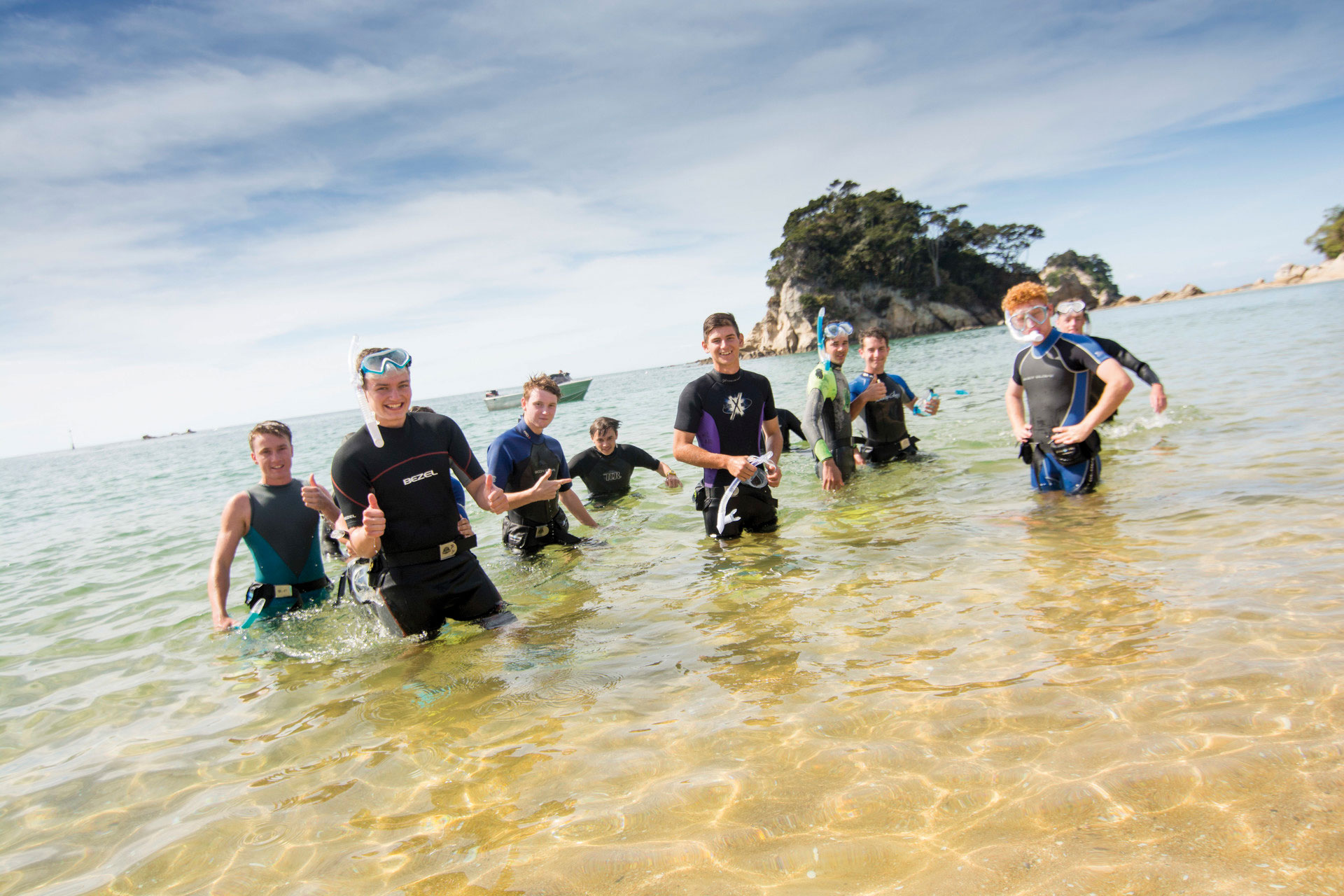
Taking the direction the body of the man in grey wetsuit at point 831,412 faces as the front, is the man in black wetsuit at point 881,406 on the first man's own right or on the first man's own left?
on the first man's own left

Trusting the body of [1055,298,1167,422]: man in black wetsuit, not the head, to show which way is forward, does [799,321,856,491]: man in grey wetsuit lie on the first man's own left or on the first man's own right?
on the first man's own right

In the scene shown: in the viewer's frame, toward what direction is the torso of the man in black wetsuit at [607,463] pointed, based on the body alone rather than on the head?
toward the camera

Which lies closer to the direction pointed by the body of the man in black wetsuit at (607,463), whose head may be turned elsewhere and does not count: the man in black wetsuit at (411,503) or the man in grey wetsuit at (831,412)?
the man in black wetsuit

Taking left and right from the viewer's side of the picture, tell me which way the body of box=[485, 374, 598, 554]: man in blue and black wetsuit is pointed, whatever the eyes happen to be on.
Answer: facing the viewer and to the right of the viewer

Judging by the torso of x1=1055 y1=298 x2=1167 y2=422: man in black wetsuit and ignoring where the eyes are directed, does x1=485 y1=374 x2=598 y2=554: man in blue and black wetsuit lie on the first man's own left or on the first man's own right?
on the first man's own right

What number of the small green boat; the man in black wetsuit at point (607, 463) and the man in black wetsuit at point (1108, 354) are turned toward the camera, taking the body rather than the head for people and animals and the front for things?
2

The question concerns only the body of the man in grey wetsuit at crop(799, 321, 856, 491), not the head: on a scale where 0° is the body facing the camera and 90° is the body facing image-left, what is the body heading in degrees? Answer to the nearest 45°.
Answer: approximately 315°

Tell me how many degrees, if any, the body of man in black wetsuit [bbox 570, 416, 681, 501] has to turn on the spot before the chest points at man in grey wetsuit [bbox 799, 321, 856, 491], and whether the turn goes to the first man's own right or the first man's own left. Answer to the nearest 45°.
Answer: approximately 45° to the first man's own left

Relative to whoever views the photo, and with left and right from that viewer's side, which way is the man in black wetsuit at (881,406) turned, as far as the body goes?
facing the viewer

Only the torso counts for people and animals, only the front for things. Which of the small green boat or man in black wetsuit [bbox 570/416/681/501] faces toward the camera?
the man in black wetsuit

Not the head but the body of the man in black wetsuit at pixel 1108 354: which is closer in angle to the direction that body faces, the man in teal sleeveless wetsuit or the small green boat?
the man in teal sleeveless wetsuit

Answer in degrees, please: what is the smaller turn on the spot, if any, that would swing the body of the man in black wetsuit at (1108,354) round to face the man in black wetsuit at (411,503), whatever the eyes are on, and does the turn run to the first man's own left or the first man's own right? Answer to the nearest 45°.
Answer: approximately 45° to the first man's own right
